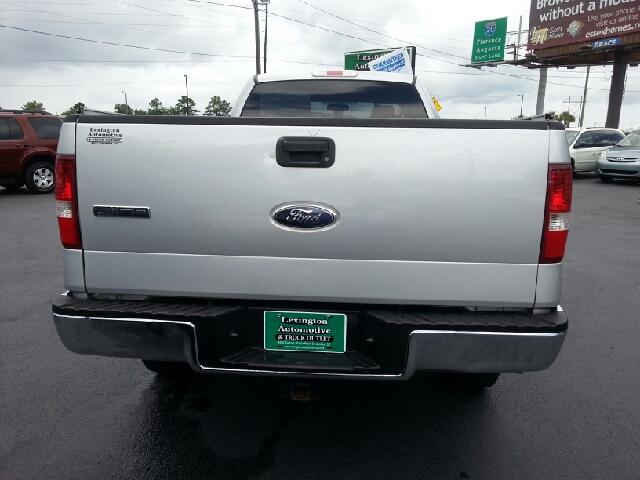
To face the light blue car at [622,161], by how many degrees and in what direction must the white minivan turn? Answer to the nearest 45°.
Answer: approximately 90° to its left

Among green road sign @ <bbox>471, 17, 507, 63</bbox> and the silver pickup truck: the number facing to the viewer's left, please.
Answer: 0

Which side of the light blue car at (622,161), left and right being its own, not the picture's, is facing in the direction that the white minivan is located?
right

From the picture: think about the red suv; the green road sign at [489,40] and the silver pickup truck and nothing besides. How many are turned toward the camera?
1

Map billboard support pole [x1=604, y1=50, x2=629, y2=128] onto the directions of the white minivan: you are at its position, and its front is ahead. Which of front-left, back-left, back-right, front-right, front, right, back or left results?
back-right

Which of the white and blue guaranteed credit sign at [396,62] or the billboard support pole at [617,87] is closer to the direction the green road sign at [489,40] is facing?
the white and blue guaranteed credit sign

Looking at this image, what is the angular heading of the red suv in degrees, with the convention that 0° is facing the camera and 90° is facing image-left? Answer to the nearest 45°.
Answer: approximately 90°

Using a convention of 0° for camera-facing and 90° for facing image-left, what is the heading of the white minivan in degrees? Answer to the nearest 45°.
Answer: approximately 45°

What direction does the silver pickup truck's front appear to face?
away from the camera

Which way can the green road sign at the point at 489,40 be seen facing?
toward the camera

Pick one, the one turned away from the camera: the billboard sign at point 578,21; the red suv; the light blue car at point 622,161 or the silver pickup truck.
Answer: the silver pickup truck
